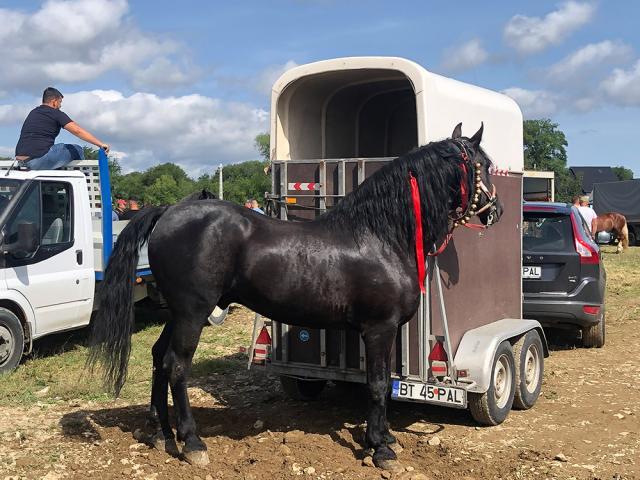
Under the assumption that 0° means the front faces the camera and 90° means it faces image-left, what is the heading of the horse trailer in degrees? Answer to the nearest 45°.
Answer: approximately 225°

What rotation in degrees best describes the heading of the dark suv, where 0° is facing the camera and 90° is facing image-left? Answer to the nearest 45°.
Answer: approximately 180°

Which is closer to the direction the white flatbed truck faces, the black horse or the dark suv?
the black horse

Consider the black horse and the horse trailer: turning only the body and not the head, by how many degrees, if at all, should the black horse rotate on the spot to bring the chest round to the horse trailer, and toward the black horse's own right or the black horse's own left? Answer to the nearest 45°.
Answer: approximately 45° to the black horse's own left

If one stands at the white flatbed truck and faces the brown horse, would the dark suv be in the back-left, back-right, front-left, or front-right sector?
front-right

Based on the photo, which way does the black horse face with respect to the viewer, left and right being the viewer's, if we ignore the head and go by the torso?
facing to the right of the viewer

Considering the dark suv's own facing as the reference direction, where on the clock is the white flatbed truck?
The white flatbed truck is roughly at 8 o'clock from the dark suv.

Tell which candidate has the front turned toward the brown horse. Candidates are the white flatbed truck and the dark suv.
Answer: the dark suv

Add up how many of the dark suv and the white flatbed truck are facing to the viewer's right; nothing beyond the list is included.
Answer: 0

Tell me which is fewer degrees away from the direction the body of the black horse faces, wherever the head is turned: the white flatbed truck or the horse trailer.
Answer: the horse trailer

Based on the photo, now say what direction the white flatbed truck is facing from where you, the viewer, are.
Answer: facing the viewer and to the left of the viewer

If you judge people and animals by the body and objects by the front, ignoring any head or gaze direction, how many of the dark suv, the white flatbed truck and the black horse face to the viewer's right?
1

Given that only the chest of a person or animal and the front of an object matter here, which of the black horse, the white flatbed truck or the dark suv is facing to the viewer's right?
the black horse

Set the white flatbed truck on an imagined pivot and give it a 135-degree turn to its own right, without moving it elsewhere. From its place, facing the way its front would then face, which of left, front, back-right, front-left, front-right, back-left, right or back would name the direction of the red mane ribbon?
back-right

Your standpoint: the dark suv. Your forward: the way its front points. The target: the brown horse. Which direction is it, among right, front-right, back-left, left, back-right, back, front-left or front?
front

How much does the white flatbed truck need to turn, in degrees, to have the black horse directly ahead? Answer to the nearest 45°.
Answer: approximately 90° to its left
